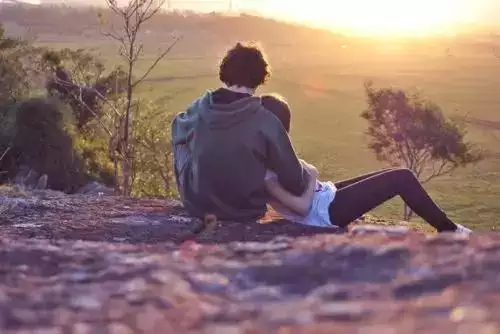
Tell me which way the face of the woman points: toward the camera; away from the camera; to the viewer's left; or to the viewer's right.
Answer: away from the camera

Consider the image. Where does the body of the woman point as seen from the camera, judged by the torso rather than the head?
to the viewer's right

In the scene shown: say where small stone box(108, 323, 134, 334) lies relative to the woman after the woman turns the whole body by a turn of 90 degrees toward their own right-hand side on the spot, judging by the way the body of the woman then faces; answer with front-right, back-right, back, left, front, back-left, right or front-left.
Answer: front

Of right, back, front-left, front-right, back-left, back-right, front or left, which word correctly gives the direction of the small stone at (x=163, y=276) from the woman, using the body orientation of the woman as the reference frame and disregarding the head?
right

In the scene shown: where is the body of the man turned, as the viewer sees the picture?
away from the camera

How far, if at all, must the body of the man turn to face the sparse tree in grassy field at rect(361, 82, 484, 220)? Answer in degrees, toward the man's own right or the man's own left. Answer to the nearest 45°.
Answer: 0° — they already face it

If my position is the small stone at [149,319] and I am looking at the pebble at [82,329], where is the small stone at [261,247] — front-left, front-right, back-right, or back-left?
back-right

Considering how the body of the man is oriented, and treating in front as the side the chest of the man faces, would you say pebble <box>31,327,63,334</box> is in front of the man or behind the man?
behind

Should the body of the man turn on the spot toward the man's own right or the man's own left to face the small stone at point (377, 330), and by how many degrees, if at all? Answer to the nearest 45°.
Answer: approximately 180°

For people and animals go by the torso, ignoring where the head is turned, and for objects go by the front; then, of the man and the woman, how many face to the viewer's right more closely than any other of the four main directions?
1

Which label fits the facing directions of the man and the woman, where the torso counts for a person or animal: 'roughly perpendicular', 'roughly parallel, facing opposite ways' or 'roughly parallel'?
roughly perpendicular

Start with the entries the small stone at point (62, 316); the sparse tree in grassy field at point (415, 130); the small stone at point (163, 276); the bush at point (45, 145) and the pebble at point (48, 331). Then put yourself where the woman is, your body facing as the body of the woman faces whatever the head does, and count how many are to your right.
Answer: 3

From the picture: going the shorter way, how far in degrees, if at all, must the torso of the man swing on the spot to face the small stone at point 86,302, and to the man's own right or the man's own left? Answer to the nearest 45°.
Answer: approximately 180°

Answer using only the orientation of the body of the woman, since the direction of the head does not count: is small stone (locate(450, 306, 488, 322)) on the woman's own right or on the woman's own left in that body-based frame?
on the woman's own right

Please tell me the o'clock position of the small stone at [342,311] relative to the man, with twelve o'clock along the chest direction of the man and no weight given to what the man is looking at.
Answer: The small stone is roughly at 6 o'clock from the man.
